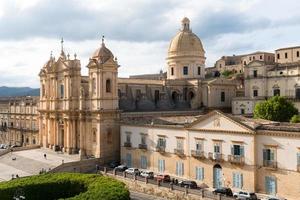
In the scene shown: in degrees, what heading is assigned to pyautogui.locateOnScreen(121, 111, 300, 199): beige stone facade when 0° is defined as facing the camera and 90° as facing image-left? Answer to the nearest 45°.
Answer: approximately 45°

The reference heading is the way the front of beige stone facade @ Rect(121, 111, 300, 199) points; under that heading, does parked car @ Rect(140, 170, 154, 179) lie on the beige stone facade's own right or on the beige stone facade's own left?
on the beige stone facade's own right

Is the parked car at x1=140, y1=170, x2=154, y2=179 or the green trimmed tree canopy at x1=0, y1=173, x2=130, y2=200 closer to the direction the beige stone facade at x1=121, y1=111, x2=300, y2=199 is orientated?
the green trimmed tree canopy

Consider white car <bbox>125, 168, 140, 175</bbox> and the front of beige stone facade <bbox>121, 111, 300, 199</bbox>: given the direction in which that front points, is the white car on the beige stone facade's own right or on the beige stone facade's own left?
on the beige stone facade's own right

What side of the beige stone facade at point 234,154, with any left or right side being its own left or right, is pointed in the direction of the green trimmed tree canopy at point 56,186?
front

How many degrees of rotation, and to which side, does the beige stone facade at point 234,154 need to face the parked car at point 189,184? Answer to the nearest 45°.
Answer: approximately 45° to its right
